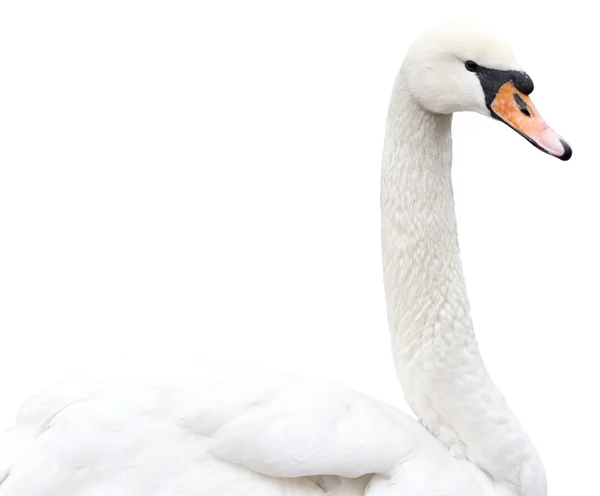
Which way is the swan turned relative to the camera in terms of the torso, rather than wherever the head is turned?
to the viewer's right
